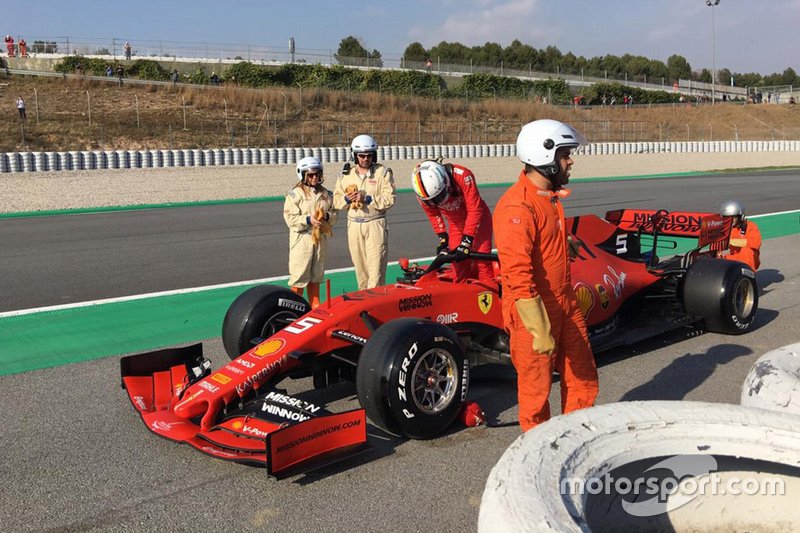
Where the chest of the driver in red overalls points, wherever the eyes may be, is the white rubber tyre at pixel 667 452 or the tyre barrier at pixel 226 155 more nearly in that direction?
the white rubber tyre

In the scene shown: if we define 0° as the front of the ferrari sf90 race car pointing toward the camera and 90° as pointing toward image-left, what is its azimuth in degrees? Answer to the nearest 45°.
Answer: approximately 45°

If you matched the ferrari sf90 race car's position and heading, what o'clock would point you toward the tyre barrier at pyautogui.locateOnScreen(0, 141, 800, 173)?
The tyre barrier is roughly at 4 o'clock from the ferrari sf90 race car.
